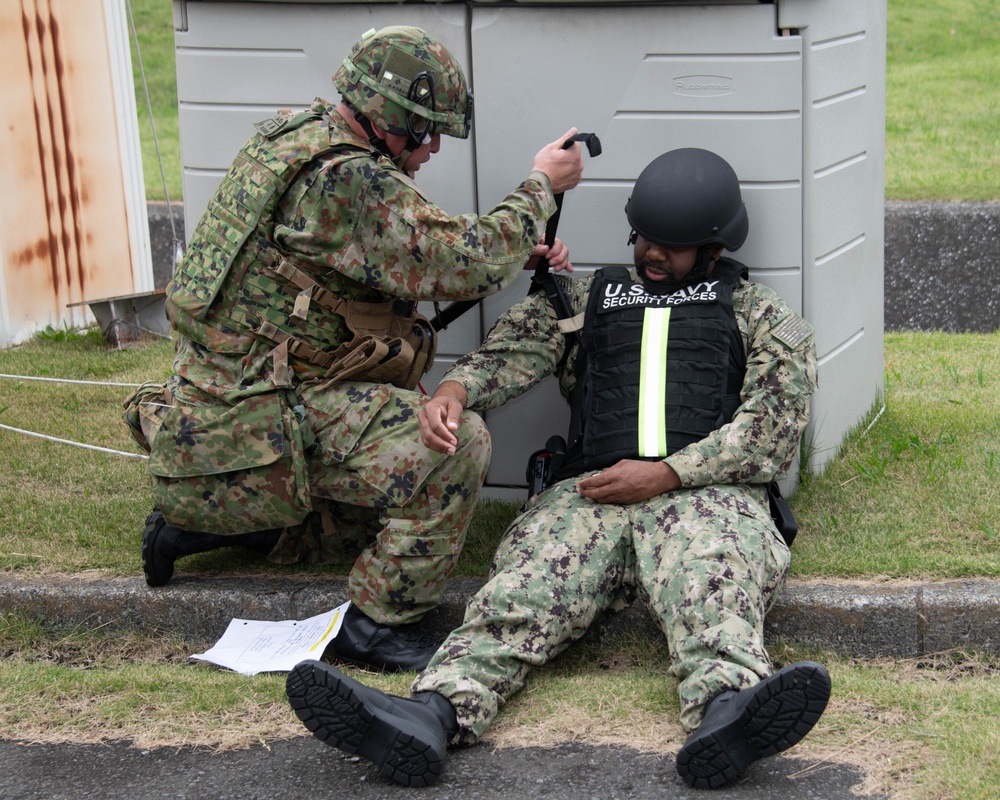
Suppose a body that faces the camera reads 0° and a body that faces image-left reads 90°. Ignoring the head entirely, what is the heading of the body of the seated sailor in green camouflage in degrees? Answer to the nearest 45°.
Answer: approximately 0°

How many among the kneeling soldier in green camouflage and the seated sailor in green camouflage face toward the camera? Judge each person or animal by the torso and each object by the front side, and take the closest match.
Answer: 1

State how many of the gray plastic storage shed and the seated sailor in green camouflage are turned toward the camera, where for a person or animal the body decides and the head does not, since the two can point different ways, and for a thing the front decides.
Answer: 2

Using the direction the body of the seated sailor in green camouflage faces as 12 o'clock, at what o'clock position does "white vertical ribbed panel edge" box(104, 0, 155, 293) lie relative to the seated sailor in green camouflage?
The white vertical ribbed panel edge is roughly at 5 o'clock from the seated sailor in green camouflage.

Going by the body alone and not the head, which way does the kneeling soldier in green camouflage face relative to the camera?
to the viewer's right

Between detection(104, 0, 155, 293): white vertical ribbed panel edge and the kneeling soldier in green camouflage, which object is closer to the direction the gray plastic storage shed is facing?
the kneeling soldier in green camouflage

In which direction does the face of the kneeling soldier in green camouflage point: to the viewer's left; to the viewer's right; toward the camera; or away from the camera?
to the viewer's right

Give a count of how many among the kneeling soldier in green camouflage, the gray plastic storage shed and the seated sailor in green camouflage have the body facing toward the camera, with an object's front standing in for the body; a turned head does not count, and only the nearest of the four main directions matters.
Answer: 2

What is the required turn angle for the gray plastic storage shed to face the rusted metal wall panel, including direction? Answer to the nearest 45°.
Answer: approximately 135° to its right
